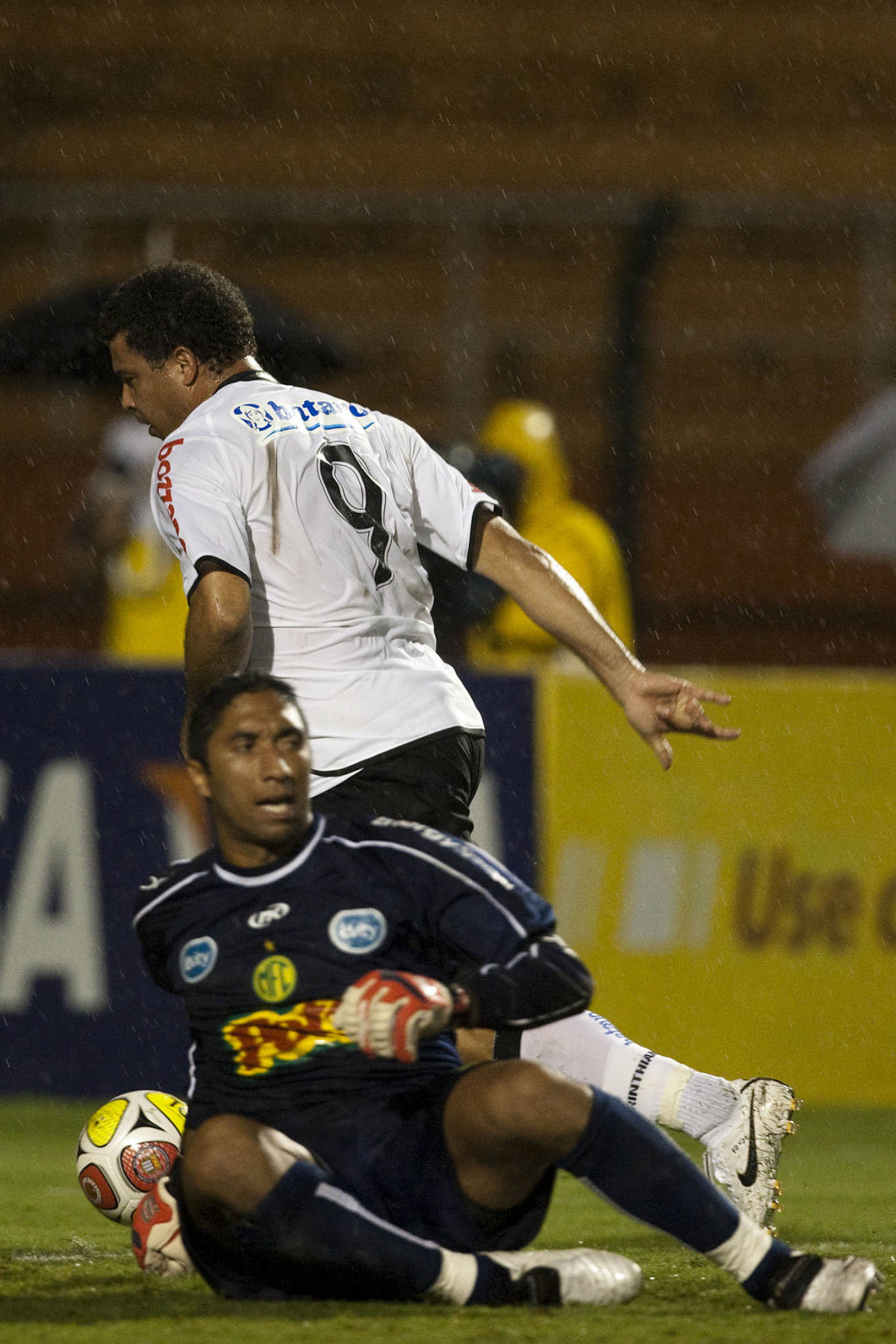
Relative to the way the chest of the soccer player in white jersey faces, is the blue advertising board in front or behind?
in front

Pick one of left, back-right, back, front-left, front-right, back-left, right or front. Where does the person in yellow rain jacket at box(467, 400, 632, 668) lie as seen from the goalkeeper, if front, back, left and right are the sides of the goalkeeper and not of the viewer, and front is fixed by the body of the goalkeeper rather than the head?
back

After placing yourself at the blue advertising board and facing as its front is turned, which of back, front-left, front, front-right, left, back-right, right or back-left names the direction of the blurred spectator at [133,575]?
back

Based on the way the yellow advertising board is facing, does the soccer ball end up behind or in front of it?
in front

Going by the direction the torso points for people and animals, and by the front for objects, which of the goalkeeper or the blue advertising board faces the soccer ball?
the blue advertising board
